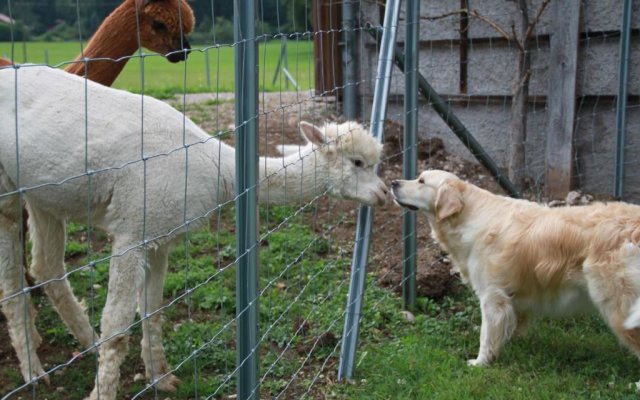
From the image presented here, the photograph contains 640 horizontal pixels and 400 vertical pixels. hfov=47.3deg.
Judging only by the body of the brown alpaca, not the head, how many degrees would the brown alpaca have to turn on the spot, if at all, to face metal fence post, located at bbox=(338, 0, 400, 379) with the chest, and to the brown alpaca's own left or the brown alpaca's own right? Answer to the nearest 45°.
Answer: approximately 45° to the brown alpaca's own right

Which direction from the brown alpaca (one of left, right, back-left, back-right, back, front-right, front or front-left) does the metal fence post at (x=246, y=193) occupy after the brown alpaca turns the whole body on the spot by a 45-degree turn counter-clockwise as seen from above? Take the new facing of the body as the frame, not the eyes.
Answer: back-right

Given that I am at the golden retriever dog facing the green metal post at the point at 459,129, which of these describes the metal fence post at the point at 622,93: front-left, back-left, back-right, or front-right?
front-right

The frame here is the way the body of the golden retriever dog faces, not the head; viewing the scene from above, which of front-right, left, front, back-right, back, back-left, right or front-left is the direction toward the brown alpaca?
front

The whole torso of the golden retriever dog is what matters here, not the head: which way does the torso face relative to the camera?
to the viewer's left

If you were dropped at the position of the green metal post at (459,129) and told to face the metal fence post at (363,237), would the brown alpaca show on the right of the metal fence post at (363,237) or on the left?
right

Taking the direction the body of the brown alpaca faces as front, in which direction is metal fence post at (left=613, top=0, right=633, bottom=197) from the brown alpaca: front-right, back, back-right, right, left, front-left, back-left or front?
front

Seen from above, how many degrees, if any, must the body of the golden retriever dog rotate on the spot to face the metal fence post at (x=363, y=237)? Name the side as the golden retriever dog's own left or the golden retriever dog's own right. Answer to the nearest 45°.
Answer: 0° — it already faces it

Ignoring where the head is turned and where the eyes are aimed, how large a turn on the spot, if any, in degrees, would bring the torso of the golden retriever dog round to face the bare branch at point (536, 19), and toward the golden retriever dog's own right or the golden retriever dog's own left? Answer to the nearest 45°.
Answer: approximately 90° to the golden retriever dog's own right

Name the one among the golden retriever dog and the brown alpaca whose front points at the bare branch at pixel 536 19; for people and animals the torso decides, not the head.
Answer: the brown alpaca

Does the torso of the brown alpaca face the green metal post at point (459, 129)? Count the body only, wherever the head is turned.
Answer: yes

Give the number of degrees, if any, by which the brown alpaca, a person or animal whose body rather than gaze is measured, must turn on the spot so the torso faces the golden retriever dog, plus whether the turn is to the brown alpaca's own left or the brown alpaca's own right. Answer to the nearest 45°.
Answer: approximately 45° to the brown alpaca's own right

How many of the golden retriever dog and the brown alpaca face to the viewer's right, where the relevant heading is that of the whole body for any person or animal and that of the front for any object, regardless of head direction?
1

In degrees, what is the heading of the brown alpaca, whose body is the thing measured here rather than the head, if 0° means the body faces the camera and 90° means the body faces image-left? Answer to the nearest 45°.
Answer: approximately 270°

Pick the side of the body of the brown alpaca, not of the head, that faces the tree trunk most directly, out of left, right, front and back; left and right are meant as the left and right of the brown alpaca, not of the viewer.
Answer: front

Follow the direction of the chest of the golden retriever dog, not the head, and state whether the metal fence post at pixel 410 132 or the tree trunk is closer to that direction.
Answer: the metal fence post
